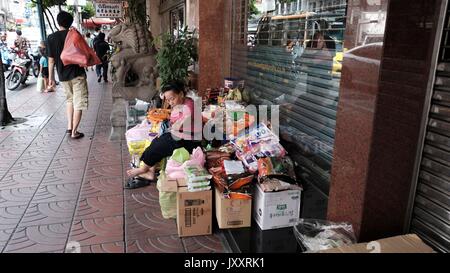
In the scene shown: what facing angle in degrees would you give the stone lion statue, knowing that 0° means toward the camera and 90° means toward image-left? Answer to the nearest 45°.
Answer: approximately 90°

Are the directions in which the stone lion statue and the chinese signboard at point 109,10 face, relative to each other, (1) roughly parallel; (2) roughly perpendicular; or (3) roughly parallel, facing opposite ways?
roughly perpendicular

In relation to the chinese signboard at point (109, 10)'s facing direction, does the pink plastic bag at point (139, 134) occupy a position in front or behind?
in front

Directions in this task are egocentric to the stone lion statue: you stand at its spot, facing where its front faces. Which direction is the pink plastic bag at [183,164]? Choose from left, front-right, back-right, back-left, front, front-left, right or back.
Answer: left

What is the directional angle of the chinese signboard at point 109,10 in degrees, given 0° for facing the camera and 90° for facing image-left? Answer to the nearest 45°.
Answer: approximately 0°

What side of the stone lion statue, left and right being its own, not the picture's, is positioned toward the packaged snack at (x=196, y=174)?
left

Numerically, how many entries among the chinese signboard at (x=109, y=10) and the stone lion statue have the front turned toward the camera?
1

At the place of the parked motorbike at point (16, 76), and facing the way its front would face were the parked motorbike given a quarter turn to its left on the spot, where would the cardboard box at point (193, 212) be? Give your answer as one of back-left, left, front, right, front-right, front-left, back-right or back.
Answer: front-right

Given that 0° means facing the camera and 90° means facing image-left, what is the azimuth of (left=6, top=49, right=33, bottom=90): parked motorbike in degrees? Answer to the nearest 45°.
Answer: approximately 45°

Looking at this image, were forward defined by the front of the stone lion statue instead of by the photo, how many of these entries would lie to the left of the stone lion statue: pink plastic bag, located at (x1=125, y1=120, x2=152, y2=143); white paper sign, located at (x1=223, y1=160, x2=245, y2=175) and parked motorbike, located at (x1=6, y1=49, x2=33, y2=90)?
2
